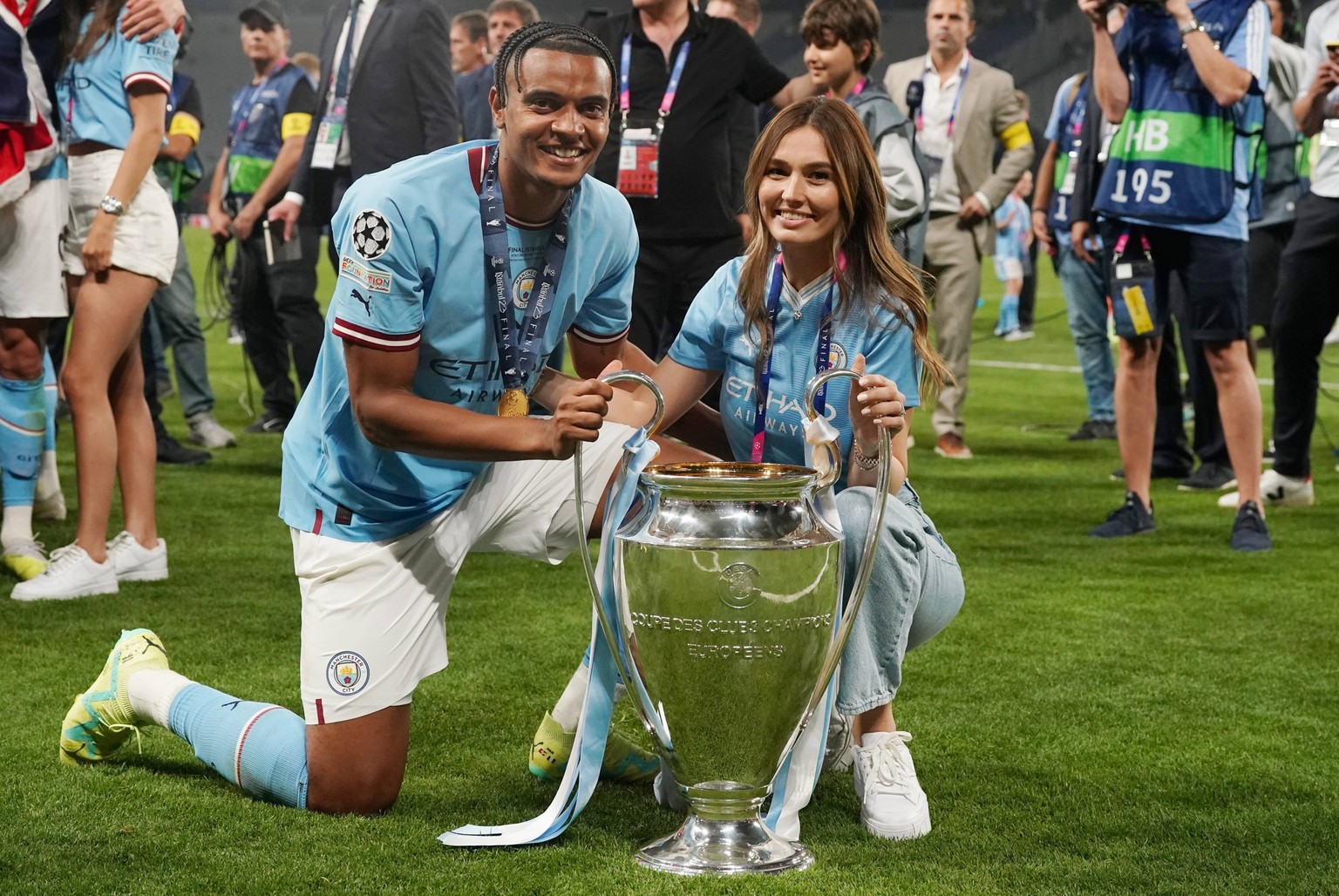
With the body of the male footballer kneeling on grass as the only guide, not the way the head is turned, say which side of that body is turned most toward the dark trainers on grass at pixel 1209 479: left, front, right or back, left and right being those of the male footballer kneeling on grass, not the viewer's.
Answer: left

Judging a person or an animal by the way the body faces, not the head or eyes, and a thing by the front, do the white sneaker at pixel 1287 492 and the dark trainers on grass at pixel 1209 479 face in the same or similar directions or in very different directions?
same or similar directions

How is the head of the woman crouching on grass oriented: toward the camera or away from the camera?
toward the camera

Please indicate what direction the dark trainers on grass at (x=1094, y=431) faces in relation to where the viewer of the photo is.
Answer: facing to the left of the viewer

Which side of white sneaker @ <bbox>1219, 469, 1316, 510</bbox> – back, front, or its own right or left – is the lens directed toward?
left

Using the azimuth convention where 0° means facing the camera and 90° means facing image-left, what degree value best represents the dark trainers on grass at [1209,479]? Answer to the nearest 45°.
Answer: approximately 90°

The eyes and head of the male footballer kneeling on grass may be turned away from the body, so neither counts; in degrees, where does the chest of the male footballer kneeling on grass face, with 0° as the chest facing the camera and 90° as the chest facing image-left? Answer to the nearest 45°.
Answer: approximately 315°

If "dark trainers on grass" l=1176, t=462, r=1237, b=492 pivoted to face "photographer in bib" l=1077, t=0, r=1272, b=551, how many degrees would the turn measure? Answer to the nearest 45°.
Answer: approximately 90° to its left
